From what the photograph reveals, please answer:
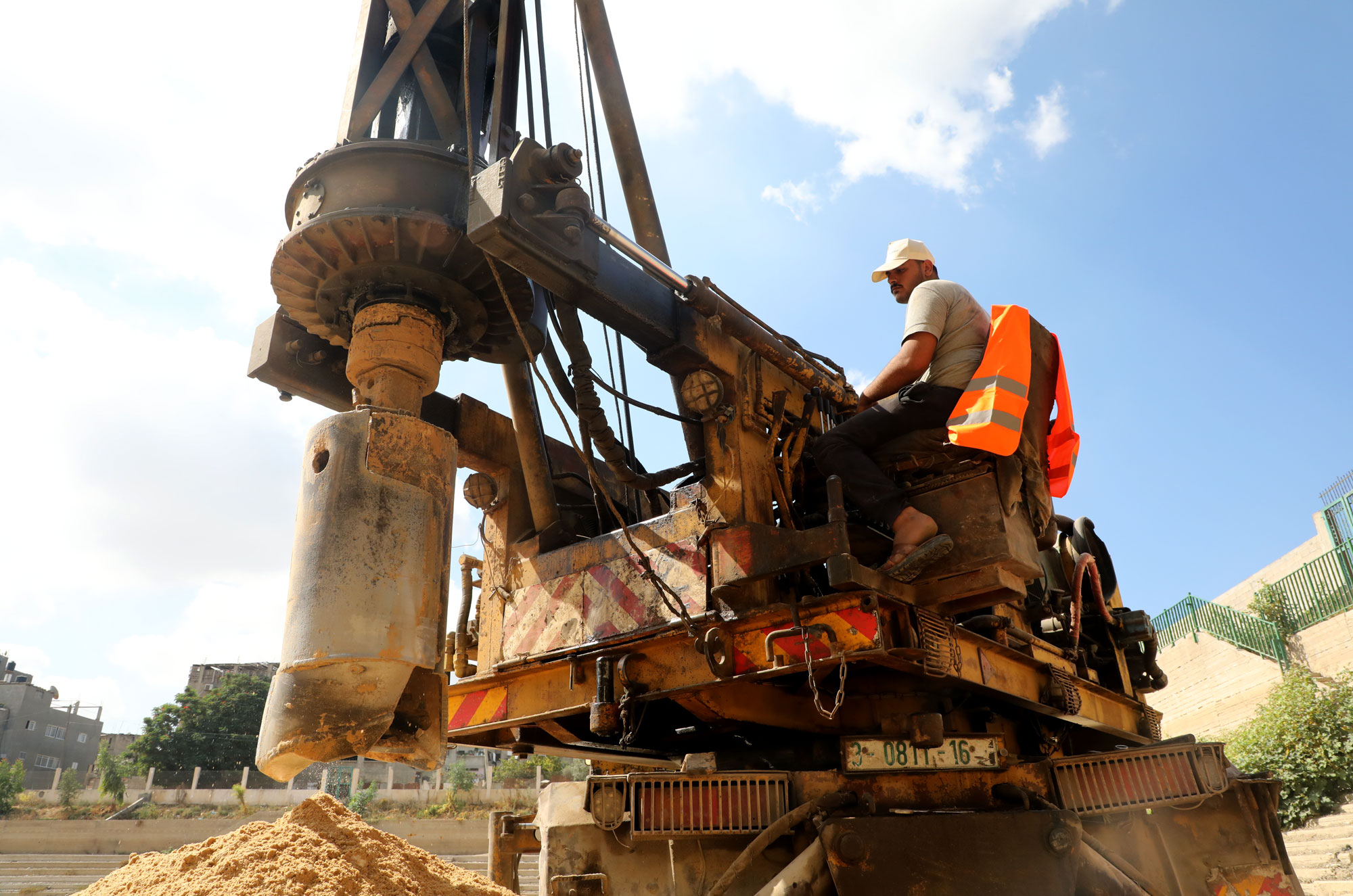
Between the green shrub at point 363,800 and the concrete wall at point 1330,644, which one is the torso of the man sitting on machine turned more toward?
the green shrub

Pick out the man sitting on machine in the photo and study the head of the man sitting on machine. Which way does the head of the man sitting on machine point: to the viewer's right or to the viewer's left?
to the viewer's left

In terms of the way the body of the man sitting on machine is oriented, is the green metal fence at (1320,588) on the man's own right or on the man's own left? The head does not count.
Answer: on the man's own right

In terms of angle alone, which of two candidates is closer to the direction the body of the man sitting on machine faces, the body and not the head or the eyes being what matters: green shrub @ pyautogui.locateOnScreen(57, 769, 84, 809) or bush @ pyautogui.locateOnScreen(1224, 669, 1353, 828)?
the green shrub

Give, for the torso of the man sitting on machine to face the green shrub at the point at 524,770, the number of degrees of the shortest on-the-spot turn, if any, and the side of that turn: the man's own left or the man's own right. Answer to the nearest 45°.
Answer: approximately 45° to the man's own right

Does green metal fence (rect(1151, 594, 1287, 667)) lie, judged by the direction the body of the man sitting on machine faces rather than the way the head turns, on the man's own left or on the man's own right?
on the man's own right

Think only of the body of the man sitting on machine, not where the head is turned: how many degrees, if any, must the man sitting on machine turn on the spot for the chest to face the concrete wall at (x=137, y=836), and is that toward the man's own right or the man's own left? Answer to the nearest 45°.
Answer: approximately 45° to the man's own right

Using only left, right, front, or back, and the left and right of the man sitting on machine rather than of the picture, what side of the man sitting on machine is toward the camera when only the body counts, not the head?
left

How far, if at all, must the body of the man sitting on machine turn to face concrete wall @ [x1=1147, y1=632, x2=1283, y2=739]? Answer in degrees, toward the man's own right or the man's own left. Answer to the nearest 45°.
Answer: approximately 90° to the man's own right
